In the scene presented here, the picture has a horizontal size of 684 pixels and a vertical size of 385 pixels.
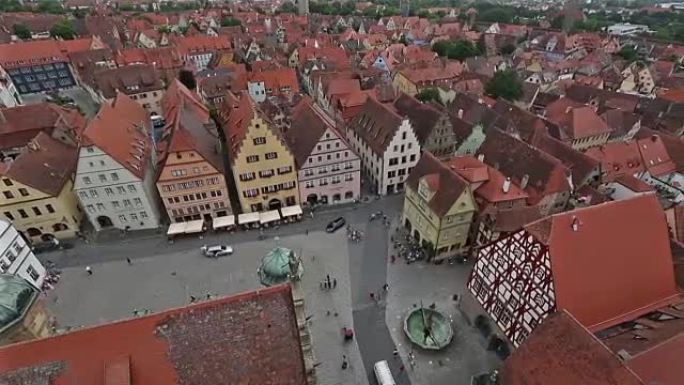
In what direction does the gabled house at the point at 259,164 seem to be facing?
toward the camera

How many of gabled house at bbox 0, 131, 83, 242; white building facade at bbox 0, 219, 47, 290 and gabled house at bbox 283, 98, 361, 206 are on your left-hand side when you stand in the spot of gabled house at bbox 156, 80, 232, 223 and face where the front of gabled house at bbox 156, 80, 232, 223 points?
1

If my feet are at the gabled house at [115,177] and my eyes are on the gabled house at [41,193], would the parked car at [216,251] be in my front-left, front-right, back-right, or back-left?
back-left

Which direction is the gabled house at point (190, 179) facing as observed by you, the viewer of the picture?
facing the viewer

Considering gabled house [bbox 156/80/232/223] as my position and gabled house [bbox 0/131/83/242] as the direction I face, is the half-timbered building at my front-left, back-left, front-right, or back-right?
back-left

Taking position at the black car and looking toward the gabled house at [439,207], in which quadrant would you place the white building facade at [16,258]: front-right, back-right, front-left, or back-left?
back-right

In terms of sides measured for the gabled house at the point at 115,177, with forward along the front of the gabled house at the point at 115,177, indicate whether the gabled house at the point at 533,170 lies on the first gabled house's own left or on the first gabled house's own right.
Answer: on the first gabled house's own left

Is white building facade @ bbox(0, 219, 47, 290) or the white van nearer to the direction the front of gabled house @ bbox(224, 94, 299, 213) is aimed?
the white van

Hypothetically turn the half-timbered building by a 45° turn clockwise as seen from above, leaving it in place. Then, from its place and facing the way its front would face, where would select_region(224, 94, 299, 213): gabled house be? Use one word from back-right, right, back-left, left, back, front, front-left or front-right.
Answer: front

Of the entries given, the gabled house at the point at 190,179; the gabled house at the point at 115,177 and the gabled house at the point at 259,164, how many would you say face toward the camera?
3

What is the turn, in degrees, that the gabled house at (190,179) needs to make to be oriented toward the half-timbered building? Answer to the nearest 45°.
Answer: approximately 45° to its left

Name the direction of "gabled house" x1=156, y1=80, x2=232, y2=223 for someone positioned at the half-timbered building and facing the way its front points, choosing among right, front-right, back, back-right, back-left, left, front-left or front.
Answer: front-right

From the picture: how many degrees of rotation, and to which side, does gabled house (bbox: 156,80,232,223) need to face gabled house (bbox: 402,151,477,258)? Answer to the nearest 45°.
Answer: approximately 45° to its left

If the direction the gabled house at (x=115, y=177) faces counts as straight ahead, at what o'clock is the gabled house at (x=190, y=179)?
the gabled house at (x=190, y=179) is roughly at 10 o'clock from the gabled house at (x=115, y=177).

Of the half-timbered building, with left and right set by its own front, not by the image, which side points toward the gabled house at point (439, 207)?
right
